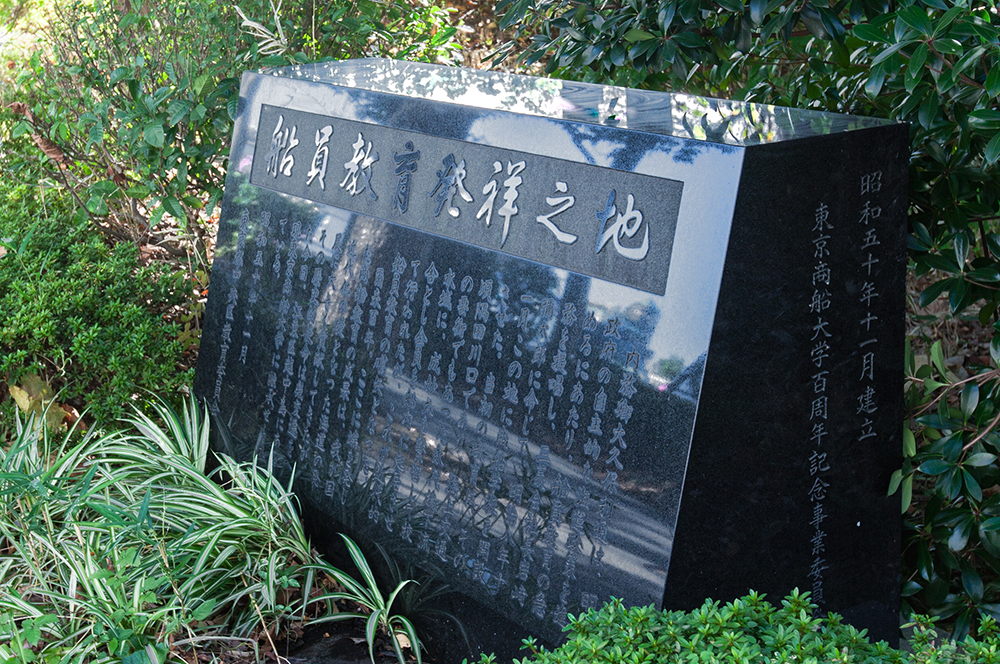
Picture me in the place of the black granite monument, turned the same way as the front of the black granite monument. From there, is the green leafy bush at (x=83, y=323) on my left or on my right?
on my right

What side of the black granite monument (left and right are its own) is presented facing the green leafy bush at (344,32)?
right

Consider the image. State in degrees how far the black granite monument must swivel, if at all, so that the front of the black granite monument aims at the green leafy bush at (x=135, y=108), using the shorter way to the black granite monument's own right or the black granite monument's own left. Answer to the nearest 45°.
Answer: approximately 90° to the black granite monument's own right

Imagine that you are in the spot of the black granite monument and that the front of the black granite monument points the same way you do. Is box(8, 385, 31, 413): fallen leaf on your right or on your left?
on your right

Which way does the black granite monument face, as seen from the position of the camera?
facing the viewer and to the left of the viewer

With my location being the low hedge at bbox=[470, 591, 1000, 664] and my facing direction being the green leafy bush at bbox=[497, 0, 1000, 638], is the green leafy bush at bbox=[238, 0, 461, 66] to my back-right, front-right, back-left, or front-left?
front-left
